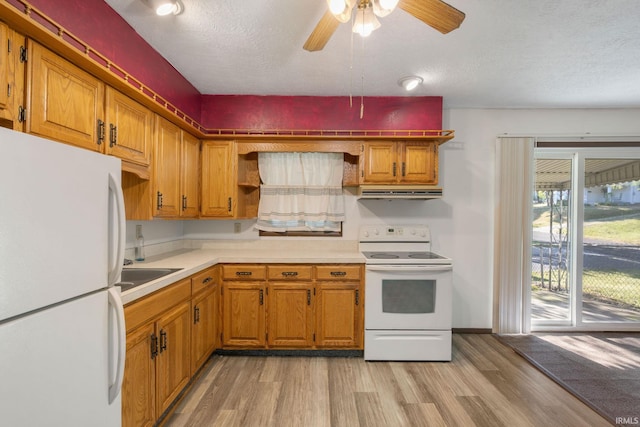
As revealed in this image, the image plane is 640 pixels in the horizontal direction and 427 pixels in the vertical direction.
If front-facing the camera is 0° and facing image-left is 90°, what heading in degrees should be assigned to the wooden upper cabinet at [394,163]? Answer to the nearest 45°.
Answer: approximately 0°

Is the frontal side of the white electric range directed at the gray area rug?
no

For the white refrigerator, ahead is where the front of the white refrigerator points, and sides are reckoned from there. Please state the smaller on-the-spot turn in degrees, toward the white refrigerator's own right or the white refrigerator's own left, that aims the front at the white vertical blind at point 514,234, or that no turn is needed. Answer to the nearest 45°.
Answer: approximately 45° to the white refrigerator's own left

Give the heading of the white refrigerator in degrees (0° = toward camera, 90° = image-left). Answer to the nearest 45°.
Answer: approximately 315°

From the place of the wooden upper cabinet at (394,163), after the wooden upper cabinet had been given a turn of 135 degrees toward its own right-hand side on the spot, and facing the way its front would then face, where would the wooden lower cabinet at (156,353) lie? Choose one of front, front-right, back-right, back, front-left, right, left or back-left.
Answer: left

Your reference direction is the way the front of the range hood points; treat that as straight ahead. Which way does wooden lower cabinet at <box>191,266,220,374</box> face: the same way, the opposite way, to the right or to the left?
to the left

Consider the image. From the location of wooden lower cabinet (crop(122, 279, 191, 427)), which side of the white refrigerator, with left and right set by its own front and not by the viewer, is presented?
left

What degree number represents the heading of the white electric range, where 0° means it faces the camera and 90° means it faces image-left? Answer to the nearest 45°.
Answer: approximately 0°

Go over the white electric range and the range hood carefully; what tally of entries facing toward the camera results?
2

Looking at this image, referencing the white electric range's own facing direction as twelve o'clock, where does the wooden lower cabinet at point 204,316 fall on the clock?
The wooden lower cabinet is roughly at 2 o'clock from the white electric range.

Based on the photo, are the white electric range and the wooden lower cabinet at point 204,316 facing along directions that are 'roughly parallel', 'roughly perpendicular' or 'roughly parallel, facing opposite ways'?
roughly perpendicular

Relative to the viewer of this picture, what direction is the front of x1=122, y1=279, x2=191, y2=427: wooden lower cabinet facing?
facing the viewer and to the right of the viewer

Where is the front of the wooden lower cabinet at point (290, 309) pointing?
toward the camera

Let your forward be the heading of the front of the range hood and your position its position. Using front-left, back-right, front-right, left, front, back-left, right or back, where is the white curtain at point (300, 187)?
right

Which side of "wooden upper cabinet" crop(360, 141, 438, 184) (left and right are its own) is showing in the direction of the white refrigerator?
front

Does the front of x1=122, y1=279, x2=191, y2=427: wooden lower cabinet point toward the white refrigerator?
no

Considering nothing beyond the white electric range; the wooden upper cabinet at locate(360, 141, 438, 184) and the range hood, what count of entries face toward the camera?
3

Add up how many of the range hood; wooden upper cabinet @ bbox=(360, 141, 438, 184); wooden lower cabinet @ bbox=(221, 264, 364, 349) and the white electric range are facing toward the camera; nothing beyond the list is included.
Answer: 4

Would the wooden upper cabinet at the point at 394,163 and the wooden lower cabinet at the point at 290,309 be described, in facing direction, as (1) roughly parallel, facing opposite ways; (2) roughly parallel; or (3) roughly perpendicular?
roughly parallel
